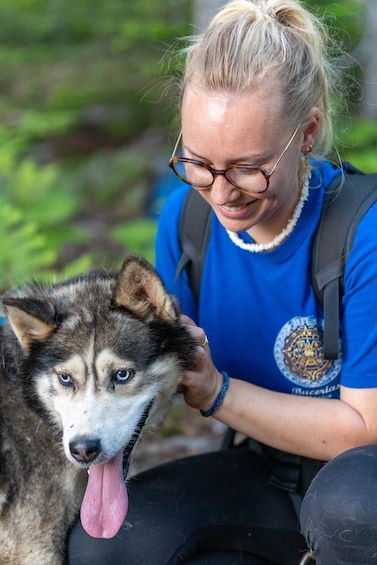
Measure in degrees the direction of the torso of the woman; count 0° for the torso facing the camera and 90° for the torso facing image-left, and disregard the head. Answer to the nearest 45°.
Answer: approximately 45°

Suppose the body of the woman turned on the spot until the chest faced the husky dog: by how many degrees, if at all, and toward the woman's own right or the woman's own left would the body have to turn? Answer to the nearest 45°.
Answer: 0° — they already face it

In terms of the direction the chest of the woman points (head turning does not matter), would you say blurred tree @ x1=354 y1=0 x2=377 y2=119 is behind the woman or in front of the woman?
behind

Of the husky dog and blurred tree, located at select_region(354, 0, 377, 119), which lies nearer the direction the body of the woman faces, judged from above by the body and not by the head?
the husky dog
